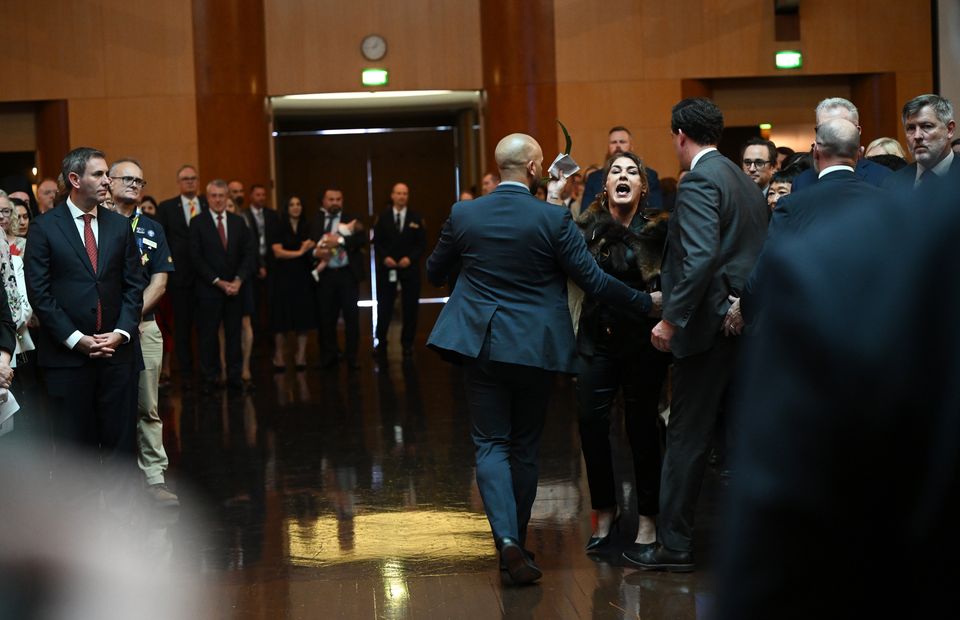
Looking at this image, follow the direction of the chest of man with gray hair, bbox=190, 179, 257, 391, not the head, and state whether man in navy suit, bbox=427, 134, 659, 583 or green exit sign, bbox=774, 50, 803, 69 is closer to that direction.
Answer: the man in navy suit

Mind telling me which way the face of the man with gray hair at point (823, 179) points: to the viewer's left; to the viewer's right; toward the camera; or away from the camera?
away from the camera

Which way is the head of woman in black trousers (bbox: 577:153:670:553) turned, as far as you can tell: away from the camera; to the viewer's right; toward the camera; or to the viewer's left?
toward the camera

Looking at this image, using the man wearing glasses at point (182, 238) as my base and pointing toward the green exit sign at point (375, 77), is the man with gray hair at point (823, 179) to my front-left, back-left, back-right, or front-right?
back-right

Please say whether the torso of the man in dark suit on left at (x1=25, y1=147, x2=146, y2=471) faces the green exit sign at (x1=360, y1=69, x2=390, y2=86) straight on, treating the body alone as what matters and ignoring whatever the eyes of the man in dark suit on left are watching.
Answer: no

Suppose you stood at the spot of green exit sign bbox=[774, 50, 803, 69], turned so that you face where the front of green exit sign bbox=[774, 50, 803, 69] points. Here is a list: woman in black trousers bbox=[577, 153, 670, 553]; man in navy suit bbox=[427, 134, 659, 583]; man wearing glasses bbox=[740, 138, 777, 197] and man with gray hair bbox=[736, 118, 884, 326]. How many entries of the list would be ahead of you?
4

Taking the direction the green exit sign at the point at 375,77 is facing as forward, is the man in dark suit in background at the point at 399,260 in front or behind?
in front

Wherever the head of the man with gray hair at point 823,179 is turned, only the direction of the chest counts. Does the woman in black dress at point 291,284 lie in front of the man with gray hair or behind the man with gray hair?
in front

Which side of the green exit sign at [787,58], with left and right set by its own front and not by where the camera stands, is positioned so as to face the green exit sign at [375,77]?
right

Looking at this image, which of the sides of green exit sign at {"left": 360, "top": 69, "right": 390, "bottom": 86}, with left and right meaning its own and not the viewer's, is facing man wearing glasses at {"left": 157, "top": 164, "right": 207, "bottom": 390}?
front

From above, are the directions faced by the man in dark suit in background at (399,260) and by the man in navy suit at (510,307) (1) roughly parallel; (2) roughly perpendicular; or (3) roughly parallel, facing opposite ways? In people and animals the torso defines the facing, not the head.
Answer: roughly parallel, facing opposite ways

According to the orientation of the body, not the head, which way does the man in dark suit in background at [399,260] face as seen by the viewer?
toward the camera

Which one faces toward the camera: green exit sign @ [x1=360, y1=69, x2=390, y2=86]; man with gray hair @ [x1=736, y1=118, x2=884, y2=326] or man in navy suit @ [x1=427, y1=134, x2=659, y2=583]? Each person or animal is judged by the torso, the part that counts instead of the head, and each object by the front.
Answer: the green exit sign

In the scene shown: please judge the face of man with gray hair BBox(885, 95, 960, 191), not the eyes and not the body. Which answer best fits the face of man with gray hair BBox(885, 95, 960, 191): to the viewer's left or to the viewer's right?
to the viewer's left

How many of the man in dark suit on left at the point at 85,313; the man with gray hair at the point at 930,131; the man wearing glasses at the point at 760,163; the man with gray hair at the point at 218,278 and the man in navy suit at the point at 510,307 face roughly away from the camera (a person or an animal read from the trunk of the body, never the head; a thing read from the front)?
1

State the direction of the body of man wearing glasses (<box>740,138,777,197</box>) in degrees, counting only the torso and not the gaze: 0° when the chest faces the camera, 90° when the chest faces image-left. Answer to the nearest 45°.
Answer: approximately 45°

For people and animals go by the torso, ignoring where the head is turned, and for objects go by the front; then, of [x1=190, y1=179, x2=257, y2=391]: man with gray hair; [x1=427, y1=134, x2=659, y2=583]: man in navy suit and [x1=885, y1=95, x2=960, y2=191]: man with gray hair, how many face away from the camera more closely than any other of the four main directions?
1
